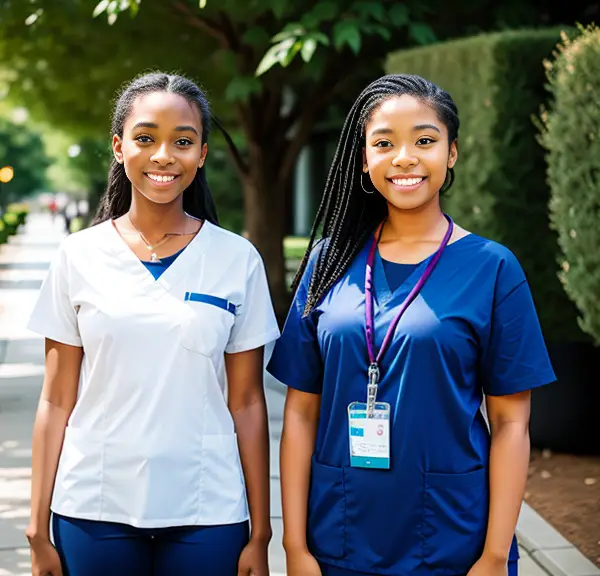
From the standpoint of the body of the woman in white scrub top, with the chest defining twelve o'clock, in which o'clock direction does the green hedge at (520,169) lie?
The green hedge is roughly at 7 o'clock from the woman in white scrub top.

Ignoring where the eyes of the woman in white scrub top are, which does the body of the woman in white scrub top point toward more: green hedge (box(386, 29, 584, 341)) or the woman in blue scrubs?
the woman in blue scrubs

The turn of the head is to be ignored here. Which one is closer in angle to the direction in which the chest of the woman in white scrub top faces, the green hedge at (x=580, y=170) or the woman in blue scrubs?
the woman in blue scrubs

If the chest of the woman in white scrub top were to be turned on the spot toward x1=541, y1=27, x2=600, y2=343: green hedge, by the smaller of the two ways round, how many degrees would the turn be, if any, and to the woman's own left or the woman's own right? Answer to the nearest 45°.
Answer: approximately 135° to the woman's own left

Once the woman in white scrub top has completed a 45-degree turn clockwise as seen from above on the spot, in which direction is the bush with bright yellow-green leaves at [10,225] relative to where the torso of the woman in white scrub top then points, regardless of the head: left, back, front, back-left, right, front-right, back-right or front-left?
back-right

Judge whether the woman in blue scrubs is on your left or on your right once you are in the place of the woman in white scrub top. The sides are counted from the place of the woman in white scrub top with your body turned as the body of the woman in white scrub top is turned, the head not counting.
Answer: on your left

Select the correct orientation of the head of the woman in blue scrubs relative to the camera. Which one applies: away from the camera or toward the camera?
toward the camera

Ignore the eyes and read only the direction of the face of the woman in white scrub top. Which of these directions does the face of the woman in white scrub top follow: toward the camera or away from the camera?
toward the camera

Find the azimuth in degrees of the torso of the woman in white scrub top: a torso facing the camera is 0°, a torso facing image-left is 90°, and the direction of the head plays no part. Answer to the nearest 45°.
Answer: approximately 0°
